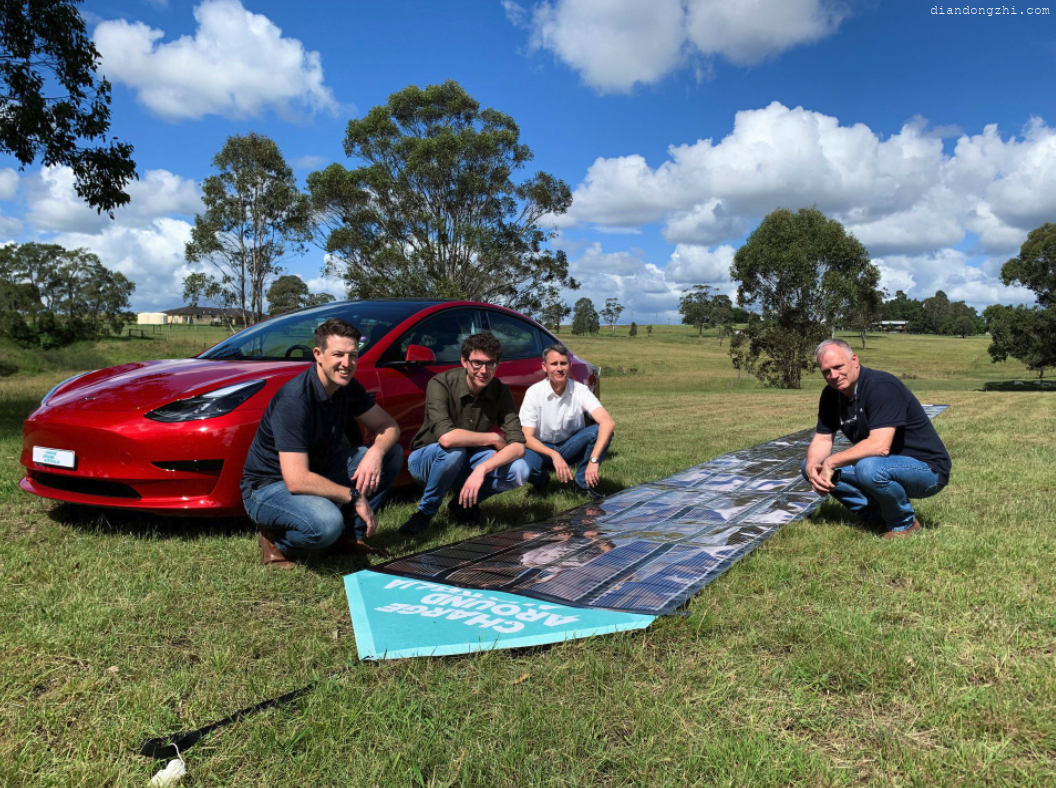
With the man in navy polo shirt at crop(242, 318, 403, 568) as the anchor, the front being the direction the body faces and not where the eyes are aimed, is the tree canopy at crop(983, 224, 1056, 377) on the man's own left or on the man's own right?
on the man's own left

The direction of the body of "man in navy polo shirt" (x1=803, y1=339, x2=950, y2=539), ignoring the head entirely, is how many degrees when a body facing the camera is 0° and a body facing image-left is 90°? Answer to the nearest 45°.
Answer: approximately 45°

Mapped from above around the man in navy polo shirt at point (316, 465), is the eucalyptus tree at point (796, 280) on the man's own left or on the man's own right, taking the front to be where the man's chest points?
on the man's own left

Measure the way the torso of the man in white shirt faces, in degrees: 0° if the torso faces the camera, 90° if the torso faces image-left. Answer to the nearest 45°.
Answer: approximately 0°

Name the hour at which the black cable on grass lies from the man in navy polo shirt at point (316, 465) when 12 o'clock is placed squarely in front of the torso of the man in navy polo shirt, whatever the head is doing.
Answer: The black cable on grass is roughly at 2 o'clock from the man in navy polo shirt.

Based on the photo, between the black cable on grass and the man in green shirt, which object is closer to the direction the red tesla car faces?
the black cable on grass

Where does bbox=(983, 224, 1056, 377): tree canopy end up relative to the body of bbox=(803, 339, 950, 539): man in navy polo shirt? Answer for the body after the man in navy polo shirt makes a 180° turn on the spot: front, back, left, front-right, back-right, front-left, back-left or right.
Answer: front-left

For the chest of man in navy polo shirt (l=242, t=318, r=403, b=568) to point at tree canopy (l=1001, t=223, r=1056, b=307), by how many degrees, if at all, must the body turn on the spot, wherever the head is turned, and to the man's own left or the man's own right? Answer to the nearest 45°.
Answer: approximately 90° to the man's own left

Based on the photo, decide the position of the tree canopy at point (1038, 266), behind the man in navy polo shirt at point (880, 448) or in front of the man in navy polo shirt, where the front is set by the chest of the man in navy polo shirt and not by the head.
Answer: behind
